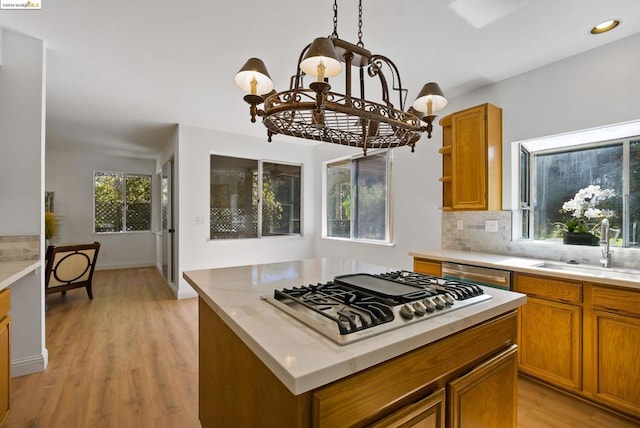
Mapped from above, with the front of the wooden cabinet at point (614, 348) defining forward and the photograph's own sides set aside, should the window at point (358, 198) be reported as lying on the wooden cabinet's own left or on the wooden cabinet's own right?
on the wooden cabinet's own right

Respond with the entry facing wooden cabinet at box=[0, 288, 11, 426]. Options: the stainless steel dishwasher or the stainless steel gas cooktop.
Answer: the stainless steel dishwasher

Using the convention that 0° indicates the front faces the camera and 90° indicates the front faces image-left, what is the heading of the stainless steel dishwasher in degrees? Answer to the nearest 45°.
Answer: approximately 45°

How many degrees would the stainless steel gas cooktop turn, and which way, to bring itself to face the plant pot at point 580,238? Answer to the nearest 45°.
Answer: approximately 90° to its left

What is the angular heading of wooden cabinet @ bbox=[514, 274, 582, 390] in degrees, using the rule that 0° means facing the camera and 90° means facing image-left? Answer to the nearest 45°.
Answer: approximately 45°
